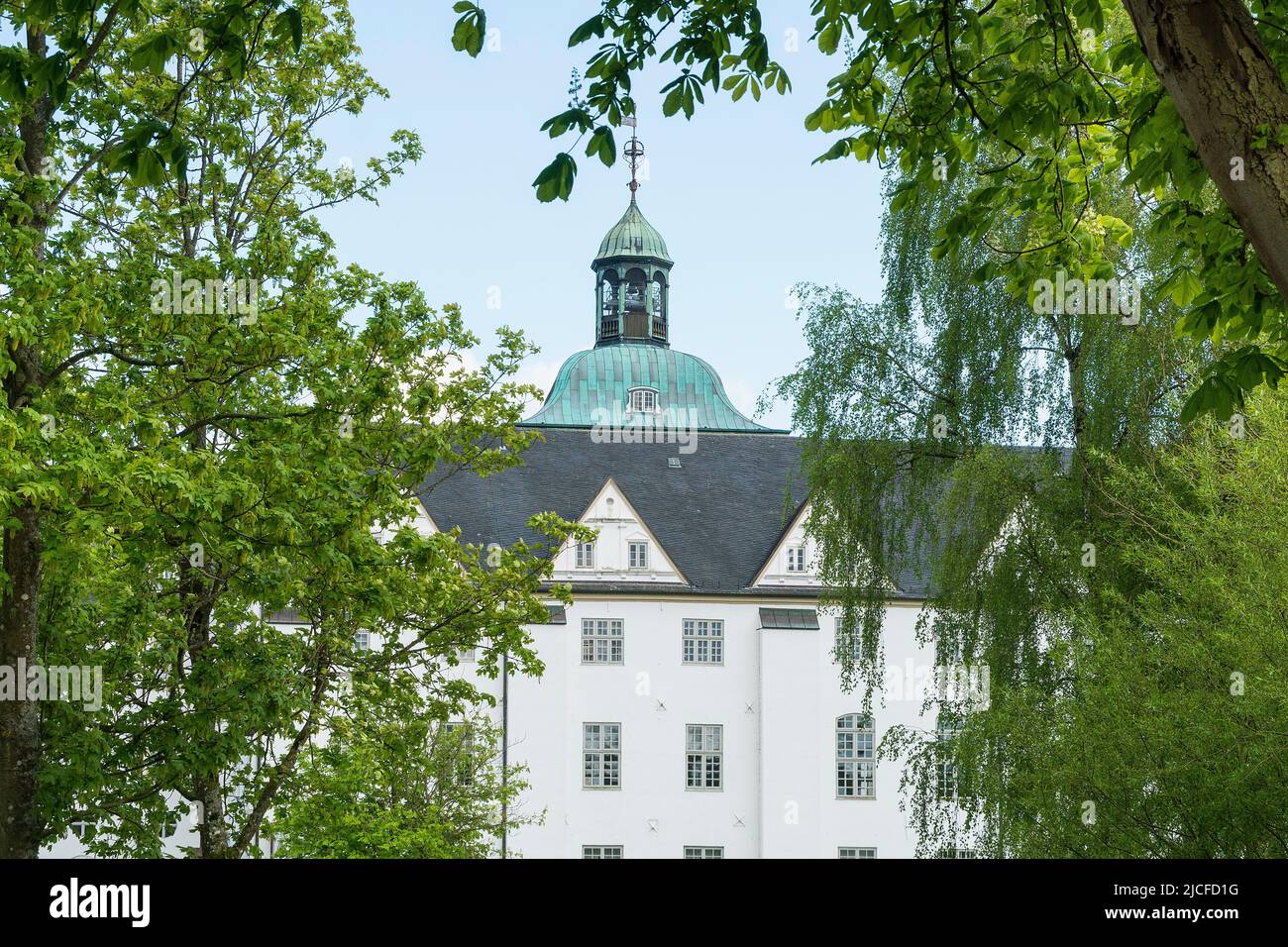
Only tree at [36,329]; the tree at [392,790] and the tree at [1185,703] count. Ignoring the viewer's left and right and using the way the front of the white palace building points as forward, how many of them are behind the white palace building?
0

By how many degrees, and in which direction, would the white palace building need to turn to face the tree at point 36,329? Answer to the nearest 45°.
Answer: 0° — it already faces it

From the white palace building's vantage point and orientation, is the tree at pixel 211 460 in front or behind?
in front

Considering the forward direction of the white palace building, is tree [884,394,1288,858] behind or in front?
in front

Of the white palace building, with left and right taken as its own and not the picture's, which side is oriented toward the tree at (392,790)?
front

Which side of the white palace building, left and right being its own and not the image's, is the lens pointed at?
front
